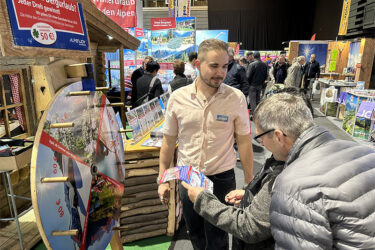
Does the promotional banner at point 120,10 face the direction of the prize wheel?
yes

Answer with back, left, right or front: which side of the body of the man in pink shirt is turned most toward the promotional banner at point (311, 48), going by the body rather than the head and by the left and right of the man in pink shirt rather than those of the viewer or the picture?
back

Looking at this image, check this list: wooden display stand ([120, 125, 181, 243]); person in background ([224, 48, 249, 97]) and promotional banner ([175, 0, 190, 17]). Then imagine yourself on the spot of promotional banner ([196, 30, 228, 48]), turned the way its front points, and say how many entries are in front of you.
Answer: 2

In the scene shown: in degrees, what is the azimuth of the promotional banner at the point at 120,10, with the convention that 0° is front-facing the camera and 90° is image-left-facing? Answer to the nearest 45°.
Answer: approximately 0°
